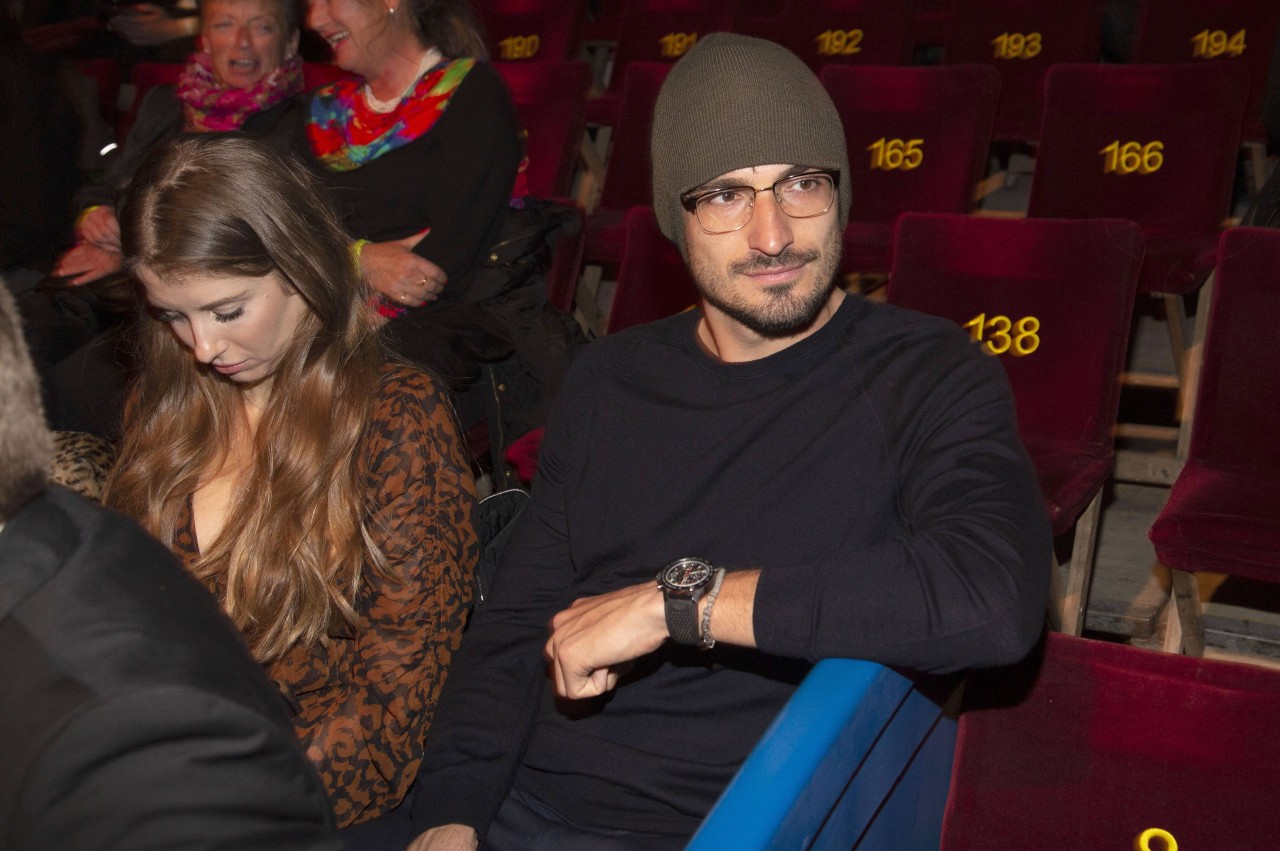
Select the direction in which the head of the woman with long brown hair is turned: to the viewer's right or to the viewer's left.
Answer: to the viewer's left

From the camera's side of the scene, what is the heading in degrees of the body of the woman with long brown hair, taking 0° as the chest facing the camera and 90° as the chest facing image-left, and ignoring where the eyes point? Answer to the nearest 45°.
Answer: approximately 45°

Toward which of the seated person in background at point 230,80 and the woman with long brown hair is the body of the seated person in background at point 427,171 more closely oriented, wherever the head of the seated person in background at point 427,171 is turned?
the woman with long brown hair

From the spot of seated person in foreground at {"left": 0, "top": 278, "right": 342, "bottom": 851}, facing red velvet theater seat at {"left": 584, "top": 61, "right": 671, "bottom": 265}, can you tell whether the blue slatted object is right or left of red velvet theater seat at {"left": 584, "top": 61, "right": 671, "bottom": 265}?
right

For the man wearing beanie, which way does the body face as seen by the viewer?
toward the camera

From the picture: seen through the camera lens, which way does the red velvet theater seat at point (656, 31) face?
facing the viewer and to the left of the viewer

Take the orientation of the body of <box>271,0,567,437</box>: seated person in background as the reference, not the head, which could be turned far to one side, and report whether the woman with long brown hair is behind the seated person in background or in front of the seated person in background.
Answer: in front

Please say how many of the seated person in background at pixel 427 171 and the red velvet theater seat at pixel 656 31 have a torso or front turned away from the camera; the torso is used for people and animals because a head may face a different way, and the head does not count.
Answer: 0

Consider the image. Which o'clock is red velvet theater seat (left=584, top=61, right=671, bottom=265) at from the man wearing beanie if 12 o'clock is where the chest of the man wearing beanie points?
The red velvet theater seat is roughly at 6 o'clock from the man wearing beanie.

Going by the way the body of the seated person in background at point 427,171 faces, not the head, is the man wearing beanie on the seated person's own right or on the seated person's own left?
on the seated person's own left

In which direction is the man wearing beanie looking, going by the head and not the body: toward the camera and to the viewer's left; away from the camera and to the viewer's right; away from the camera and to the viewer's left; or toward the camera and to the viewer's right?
toward the camera and to the viewer's right

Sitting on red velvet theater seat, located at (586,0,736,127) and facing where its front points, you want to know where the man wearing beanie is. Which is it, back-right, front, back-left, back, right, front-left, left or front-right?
front-left

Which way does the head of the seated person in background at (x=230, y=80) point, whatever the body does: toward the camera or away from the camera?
toward the camera
